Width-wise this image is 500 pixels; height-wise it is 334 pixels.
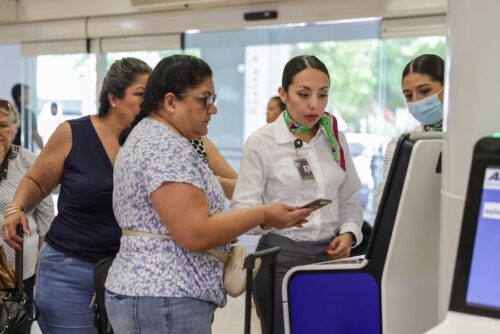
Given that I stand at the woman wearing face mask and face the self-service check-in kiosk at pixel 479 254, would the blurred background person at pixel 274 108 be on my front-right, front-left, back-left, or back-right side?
back-right

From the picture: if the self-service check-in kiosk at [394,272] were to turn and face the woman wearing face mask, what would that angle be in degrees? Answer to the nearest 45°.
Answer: approximately 90° to its right

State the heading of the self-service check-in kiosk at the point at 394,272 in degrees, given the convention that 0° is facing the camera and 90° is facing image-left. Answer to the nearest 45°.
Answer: approximately 90°

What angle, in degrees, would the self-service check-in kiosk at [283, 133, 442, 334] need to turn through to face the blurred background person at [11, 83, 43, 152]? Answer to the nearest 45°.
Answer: approximately 45° to its right

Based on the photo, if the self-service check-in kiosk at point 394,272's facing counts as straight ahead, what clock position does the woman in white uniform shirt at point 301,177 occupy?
The woman in white uniform shirt is roughly at 2 o'clock from the self-service check-in kiosk.

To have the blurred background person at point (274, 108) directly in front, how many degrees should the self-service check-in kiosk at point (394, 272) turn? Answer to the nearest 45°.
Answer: approximately 90° to its right
